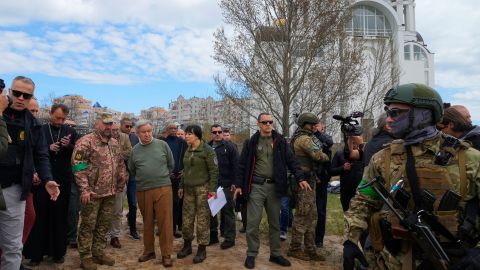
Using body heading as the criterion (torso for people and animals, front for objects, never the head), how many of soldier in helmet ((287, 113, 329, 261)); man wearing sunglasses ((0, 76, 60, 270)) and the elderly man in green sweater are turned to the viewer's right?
1

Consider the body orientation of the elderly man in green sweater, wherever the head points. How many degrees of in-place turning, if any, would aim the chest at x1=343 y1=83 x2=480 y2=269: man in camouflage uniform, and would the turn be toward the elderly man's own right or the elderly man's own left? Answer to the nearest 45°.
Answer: approximately 45° to the elderly man's own left

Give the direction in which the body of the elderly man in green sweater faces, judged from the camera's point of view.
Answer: toward the camera

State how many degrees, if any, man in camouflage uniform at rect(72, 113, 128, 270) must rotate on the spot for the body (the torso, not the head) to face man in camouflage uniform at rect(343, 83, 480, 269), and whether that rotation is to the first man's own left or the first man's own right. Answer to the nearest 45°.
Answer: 0° — they already face them

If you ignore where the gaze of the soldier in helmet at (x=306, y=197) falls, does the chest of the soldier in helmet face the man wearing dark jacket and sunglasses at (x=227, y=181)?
no

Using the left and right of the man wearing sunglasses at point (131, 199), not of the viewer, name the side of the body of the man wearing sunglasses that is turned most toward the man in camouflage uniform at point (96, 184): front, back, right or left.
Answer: front

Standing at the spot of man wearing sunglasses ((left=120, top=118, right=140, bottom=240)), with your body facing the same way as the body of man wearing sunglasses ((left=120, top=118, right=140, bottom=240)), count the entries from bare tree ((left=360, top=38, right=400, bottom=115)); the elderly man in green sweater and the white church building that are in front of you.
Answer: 1

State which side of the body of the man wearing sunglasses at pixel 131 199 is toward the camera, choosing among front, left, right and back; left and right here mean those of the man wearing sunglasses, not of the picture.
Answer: front

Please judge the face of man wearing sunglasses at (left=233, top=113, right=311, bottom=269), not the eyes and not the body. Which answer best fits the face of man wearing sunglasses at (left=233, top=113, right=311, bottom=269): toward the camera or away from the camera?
toward the camera

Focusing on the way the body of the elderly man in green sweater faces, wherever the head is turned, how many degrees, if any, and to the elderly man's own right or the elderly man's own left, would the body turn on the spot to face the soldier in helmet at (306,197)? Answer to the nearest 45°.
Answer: approximately 90° to the elderly man's own left

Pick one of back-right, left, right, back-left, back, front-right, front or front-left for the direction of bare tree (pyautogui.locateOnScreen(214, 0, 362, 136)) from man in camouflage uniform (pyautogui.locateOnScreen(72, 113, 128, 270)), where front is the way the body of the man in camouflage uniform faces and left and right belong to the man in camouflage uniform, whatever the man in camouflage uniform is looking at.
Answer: left

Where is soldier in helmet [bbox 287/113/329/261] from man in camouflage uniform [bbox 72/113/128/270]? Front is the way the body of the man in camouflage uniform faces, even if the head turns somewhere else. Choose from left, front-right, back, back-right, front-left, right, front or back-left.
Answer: front-left

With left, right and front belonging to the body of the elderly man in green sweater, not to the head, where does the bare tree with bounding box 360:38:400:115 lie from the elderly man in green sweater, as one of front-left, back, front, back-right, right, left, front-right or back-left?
back-left
